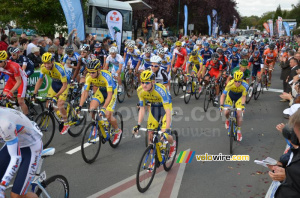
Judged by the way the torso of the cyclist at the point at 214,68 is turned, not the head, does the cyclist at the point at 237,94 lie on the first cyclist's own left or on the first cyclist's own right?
on the first cyclist's own left

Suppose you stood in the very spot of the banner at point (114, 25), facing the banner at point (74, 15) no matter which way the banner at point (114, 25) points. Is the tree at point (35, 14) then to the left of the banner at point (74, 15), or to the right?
right

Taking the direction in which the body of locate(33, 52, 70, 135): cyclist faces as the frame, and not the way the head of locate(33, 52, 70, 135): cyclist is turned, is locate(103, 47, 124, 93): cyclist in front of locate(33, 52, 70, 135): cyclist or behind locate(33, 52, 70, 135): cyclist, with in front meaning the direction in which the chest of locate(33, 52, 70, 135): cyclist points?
behind

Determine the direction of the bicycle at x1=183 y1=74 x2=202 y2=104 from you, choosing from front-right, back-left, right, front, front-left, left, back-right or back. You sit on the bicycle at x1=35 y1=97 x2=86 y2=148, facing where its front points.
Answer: back

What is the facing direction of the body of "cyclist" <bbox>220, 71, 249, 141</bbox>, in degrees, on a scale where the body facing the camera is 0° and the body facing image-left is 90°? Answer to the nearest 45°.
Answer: approximately 0°

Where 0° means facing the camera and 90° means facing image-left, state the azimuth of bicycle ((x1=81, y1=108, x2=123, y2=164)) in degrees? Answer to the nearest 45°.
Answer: approximately 45°

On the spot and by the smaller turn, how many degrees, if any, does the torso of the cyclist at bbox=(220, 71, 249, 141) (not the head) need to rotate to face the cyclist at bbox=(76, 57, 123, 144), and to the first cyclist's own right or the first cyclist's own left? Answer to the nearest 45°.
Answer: approximately 45° to the first cyclist's own right

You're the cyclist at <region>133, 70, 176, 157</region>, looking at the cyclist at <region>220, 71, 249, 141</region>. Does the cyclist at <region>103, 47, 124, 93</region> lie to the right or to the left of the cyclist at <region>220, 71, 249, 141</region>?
left

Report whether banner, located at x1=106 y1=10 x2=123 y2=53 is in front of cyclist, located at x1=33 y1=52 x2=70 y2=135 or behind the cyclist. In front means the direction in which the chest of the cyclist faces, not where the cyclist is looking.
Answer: behind

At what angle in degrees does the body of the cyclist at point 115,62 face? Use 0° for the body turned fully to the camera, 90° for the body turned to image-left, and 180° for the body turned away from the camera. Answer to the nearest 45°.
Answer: approximately 45°

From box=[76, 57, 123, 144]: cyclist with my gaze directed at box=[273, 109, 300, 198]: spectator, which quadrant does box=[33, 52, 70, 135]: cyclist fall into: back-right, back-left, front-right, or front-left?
back-right

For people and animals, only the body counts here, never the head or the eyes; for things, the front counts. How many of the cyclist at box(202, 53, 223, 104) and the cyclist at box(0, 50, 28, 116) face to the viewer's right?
0

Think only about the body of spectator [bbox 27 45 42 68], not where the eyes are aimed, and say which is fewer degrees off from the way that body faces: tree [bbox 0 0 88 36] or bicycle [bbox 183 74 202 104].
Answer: the bicycle
